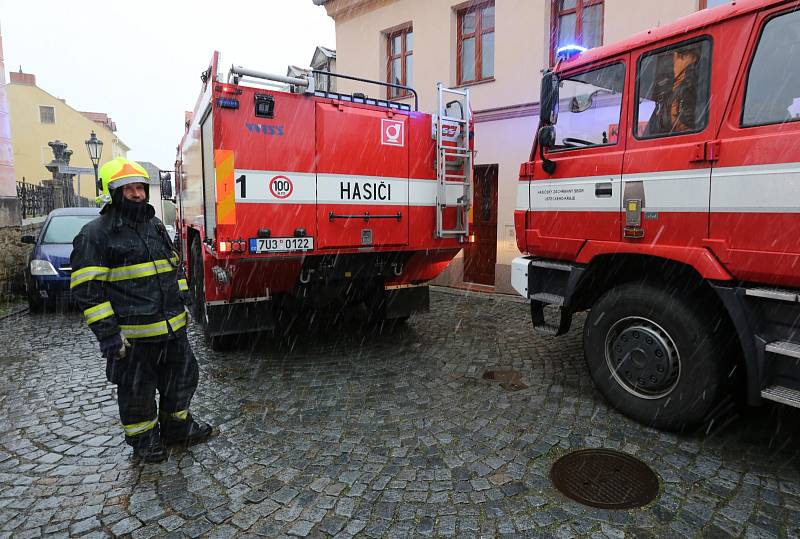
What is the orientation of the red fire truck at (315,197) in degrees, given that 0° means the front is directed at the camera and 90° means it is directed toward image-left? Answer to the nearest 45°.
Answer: approximately 180°

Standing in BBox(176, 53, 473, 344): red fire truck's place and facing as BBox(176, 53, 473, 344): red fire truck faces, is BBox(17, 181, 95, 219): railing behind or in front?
in front

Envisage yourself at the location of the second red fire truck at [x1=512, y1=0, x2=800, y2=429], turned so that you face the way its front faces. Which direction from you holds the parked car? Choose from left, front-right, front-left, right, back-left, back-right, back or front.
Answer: front-left

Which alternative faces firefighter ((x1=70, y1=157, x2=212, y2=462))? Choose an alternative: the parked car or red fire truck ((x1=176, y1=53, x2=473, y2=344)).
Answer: the parked car

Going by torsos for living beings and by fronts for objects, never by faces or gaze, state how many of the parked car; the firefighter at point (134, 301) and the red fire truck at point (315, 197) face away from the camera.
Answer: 1

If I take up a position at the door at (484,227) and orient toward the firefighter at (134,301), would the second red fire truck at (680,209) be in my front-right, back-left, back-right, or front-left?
front-left

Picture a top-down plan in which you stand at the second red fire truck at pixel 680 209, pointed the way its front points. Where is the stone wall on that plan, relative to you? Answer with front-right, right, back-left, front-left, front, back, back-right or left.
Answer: front-left

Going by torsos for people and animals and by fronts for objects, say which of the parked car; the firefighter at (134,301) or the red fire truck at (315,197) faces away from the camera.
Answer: the red fire truck

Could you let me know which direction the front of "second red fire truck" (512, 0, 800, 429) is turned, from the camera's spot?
facing away from the viewer and to the left of the viewer

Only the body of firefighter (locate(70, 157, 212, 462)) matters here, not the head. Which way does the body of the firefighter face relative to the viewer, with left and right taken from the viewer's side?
facing the viewer and to the right of the viewer

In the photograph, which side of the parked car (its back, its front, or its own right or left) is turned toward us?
front

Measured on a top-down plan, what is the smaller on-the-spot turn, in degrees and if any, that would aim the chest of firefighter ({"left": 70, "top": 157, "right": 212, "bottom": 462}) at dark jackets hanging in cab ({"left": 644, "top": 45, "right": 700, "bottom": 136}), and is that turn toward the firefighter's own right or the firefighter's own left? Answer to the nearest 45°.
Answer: approximately 45° to the firefighter's own left

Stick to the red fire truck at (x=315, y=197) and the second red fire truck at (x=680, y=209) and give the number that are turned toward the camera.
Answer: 0

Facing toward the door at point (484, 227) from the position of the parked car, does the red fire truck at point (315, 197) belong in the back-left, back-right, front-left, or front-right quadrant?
front-right

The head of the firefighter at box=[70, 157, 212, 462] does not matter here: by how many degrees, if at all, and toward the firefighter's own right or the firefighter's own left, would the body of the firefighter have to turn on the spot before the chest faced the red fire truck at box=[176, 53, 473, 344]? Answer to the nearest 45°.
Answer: approximately 90° to the firefighter's own left

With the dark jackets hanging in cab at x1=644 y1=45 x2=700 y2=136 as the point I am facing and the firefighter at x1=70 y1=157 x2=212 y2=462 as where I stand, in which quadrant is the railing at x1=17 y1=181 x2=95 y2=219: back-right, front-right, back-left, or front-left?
back-left
